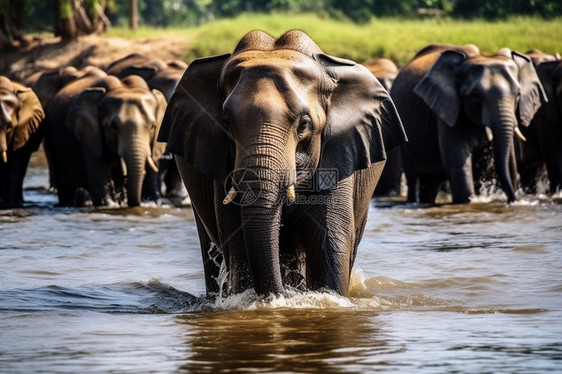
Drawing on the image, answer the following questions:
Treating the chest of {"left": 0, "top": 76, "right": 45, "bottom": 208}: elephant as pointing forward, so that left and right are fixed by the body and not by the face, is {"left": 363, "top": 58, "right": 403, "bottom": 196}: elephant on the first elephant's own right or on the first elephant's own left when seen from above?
on the first elephant's own left

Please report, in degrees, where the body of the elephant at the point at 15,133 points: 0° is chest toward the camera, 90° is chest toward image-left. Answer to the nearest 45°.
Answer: approximately 0°

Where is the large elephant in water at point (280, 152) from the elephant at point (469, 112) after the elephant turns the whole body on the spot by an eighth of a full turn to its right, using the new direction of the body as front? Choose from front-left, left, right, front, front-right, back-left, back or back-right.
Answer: front

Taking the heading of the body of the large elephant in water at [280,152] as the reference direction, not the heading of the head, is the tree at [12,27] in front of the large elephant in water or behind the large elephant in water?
behind

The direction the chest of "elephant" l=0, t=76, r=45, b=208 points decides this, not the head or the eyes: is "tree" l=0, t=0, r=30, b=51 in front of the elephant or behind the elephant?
behind

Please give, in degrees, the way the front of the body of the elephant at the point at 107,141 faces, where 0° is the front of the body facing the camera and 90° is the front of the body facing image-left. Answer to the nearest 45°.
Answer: approximately 315°

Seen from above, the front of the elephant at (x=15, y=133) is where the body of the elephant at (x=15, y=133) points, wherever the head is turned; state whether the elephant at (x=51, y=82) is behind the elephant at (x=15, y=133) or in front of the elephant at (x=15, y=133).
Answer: behind

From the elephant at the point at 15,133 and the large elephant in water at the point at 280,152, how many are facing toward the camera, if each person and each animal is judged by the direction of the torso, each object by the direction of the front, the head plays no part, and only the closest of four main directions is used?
2

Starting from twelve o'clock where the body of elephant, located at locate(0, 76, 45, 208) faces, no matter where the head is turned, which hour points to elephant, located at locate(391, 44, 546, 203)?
elephant, located at locate(391, 44, 546, 203) is roughly at 10 o'clock from elephant, located at locate(0, 76, 45, 208).

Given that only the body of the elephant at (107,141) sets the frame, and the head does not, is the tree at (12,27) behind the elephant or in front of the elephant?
behind

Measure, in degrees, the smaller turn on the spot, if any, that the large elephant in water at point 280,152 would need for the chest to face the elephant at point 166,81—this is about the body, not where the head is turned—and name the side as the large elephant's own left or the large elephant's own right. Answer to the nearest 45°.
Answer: approximately 180°

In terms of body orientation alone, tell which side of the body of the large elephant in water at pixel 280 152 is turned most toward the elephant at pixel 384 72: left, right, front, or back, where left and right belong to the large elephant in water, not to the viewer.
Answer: back
